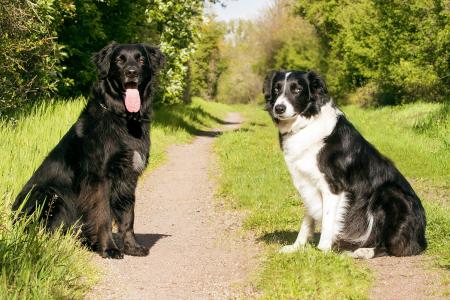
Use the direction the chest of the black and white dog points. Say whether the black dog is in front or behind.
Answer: in front

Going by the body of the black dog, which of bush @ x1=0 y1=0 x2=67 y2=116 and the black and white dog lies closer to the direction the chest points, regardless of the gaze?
the black and white dog

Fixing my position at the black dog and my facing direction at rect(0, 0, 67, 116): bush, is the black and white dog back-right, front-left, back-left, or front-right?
back-right

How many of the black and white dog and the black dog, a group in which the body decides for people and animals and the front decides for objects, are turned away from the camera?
0

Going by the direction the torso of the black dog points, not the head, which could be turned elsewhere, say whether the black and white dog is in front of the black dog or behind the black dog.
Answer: in front

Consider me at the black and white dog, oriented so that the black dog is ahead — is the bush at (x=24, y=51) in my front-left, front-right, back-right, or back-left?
front-right

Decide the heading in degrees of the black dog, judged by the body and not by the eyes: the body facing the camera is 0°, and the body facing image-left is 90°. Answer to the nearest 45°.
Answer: approximately 315°

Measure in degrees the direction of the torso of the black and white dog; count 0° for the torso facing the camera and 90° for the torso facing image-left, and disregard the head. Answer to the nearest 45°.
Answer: approximately 45°
